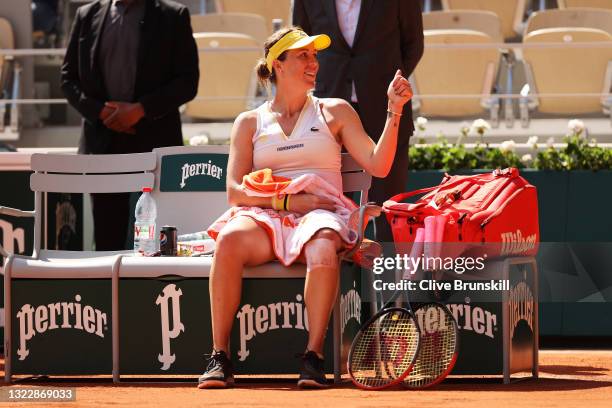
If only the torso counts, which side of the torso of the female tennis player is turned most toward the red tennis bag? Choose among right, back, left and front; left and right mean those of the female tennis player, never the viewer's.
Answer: left

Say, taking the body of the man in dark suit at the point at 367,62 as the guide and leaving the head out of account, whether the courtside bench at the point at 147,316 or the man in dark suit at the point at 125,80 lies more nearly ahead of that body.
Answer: the courtside bench

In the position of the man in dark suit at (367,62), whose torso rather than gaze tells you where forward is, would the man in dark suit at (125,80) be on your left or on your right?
on your right

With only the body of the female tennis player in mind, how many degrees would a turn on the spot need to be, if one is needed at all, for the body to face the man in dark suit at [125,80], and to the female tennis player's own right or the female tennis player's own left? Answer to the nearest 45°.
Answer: approximately 135° to the female tennis player's own right

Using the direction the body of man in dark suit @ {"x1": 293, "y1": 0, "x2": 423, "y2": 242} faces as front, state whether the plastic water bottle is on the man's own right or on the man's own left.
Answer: on the man's own right

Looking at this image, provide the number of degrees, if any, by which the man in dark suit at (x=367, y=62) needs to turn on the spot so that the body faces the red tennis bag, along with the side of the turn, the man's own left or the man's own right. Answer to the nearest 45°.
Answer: approximately 45° to the man's own left

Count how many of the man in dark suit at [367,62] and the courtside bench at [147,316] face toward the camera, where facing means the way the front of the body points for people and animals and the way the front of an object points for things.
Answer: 2

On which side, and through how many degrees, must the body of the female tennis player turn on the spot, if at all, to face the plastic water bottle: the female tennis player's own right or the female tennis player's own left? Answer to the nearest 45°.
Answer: approximately 135° to the female tennis player's own right

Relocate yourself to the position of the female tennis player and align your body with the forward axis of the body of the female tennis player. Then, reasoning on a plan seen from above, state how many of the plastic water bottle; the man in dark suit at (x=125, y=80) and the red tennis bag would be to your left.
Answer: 1

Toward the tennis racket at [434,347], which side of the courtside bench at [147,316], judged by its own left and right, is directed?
left

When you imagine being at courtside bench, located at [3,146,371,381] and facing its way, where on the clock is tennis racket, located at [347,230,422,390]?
The tennis racket is roughly at 10 o'clock from the courtside bench.

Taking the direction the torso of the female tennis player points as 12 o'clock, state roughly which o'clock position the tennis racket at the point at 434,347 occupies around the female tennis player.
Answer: The tennis racket is roughly at 10 o'clock from the female tennis player.

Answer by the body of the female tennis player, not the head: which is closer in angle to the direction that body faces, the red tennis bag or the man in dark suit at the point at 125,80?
the red tennis bag

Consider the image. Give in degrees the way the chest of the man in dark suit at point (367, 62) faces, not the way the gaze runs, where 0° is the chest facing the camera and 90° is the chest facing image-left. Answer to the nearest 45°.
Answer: approximately 0°
